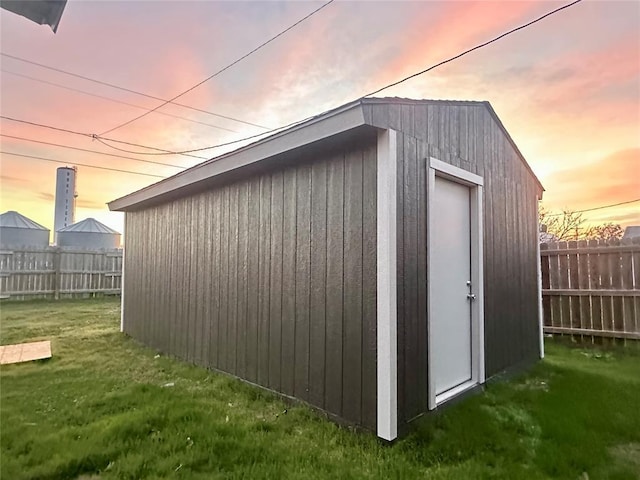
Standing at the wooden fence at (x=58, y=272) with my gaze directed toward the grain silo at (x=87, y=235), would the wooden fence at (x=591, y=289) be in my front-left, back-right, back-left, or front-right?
back-right

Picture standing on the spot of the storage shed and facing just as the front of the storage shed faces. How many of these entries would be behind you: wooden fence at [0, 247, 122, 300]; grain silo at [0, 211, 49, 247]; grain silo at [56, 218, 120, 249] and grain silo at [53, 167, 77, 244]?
4

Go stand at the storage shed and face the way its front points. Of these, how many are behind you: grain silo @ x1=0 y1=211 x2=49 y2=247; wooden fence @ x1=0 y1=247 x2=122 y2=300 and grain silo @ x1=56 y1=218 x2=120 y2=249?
3

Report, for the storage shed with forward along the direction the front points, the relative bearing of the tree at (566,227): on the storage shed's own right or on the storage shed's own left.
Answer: on the storage shed's own left

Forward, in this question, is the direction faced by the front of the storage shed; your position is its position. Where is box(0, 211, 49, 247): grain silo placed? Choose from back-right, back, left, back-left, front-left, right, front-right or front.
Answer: back

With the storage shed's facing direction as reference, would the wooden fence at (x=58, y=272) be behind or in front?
behind

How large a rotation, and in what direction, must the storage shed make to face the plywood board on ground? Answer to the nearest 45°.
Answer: approximately 135° to its right

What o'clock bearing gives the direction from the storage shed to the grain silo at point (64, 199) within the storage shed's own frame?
The grain silo is roughly at 6 o'clock from the storage shed.

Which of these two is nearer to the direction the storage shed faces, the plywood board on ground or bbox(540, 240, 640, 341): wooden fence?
the wooden fence

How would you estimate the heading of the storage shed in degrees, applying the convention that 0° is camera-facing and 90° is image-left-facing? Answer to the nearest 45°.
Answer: approximately 315°
